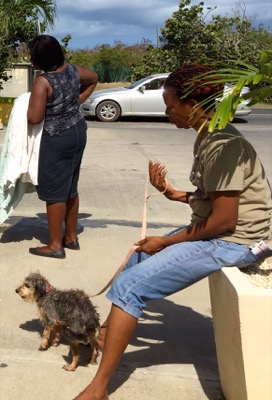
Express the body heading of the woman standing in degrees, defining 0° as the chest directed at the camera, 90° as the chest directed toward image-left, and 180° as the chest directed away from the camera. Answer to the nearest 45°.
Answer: approximately 135°

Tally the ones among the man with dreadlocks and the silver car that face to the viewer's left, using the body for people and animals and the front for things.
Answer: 2

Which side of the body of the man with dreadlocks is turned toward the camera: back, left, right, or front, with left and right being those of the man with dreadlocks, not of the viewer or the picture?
left

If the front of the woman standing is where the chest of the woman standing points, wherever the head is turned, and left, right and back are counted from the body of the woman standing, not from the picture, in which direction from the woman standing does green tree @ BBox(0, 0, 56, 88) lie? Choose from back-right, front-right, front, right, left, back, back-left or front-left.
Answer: front-right

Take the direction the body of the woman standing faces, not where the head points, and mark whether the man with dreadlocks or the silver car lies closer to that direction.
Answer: the silver car

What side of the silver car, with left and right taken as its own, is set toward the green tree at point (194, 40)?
right

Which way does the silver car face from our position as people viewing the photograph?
facing to the left of the viewer

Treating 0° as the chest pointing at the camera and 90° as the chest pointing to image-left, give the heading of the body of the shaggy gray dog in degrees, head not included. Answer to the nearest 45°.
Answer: approximately 135°

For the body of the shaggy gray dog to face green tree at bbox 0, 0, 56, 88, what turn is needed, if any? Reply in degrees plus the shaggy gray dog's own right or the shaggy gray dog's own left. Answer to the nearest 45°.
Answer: approximately 45° to the shaggy gray dog's own right

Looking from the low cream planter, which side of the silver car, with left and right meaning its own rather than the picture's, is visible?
left

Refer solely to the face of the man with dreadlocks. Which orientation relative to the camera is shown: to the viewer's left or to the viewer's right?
to the viewer's left

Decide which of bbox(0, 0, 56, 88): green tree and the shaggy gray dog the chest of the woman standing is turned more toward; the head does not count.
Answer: the green tree

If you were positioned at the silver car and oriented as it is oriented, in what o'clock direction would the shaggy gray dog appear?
The shaggy gray dog is roughly at 9 o'clock from the silver car.
